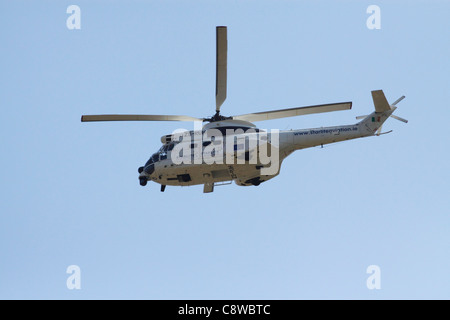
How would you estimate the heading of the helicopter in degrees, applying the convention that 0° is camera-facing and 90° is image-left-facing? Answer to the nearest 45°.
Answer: approximately 90°
